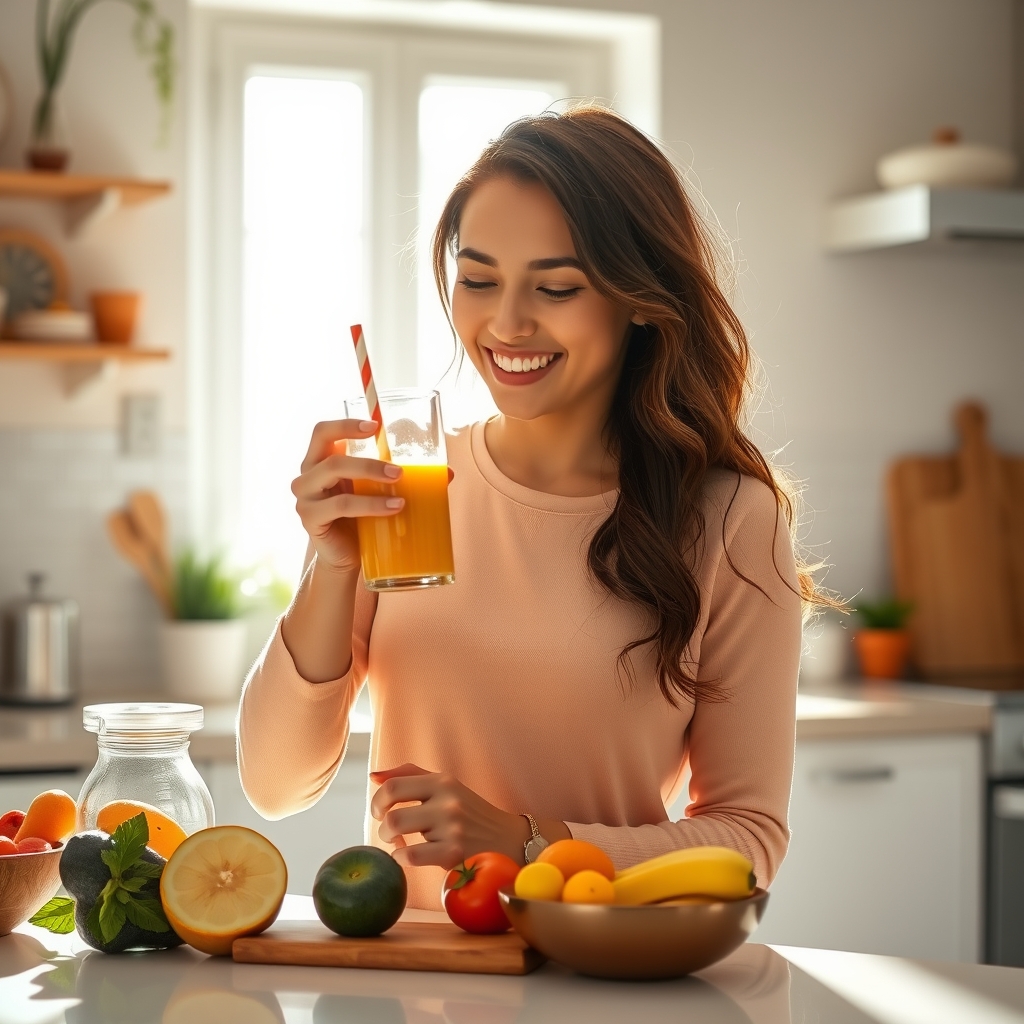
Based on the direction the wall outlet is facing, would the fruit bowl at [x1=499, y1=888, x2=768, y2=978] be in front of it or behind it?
in front

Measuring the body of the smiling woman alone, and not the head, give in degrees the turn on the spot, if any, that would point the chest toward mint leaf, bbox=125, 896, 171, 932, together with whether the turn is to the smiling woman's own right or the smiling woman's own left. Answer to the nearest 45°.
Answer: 0° — they already face it

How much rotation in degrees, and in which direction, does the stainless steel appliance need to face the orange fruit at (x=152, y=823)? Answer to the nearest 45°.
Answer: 0° — it already faces it

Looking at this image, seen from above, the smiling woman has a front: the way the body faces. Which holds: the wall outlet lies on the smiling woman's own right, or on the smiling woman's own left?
on the smiling woman's own right

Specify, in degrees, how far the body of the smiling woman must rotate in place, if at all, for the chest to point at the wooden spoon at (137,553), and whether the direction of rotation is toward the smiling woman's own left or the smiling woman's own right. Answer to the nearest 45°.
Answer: approximately 90° to the smiling woman's own right

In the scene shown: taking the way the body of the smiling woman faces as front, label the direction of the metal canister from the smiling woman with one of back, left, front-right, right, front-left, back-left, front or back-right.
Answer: right

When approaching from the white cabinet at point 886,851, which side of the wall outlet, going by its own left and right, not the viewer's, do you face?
left

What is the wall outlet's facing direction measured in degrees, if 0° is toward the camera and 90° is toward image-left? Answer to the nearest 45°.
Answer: approximately 0°

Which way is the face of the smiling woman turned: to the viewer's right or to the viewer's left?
to the viewer's left

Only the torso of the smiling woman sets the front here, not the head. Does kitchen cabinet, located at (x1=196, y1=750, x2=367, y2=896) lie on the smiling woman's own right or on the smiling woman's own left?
on the smiling woman's own right

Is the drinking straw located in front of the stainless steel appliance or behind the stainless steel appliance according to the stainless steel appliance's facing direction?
in front

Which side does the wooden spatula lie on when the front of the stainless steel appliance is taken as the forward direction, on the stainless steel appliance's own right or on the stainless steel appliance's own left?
on the stainless steel appliance's own right

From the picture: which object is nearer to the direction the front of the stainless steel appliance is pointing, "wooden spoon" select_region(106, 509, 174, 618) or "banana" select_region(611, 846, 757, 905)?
the banana

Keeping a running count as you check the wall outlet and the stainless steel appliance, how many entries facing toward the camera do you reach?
2
